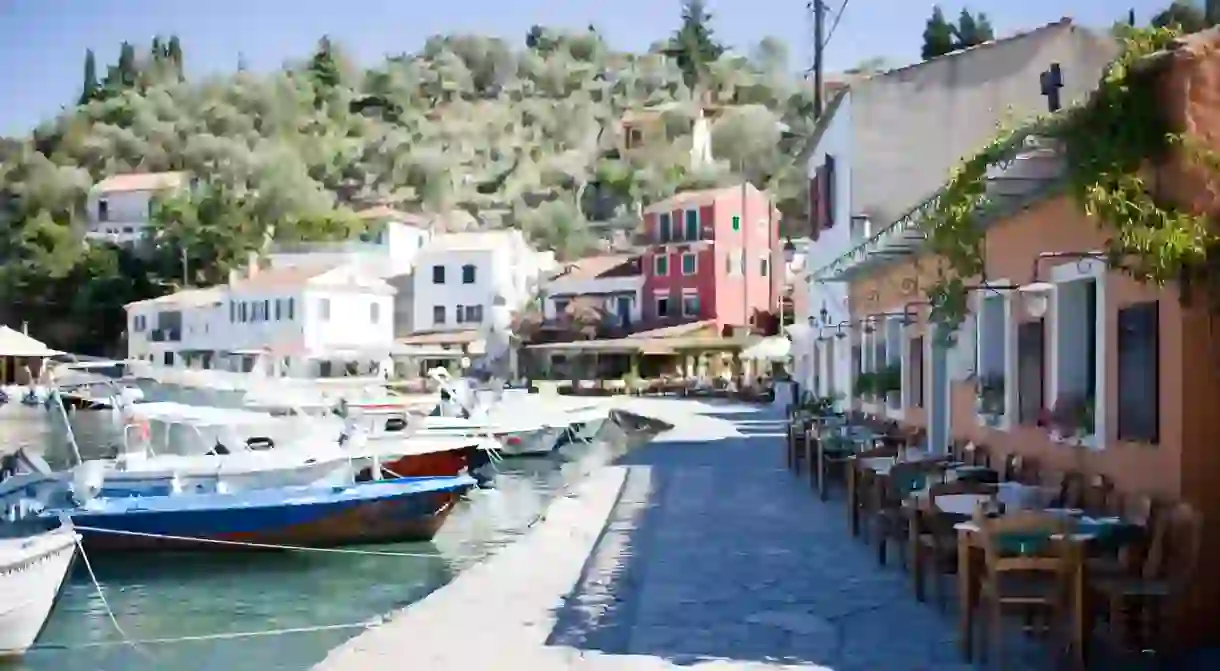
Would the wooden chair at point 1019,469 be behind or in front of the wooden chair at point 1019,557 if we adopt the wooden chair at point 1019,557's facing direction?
in front

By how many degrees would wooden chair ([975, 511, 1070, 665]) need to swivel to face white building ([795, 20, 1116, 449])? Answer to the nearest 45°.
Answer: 0° — it already faces it

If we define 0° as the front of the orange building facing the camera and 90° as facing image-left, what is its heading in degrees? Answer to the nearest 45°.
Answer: approximately 45°

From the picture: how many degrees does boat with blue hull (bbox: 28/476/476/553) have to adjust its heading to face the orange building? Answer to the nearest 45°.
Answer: approximately 45° to its right

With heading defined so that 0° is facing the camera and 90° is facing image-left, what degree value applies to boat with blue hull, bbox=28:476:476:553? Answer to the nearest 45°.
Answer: approximately 270°

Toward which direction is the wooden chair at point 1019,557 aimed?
away from the camera

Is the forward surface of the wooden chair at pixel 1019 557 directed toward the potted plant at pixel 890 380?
yes

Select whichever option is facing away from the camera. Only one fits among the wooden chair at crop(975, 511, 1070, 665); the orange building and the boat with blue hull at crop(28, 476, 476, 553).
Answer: the wooden chair

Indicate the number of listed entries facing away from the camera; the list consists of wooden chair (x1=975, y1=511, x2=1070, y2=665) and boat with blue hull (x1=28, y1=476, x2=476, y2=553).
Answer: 1

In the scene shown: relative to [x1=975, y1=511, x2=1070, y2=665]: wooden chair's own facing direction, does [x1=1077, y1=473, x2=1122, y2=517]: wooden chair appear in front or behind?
in front

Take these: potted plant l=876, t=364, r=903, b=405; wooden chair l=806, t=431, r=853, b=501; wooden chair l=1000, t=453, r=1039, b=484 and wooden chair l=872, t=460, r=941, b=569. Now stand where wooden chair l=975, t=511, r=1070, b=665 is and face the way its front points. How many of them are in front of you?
4

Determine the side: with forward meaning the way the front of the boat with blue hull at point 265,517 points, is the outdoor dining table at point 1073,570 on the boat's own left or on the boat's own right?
on the boat's own right

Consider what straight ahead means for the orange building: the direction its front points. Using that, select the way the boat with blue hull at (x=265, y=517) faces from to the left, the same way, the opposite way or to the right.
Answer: the opposite way
